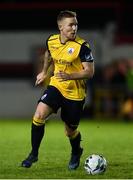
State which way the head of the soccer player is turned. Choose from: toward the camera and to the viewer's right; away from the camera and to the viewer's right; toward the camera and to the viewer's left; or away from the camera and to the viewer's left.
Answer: toward the camera and to the viewer's right

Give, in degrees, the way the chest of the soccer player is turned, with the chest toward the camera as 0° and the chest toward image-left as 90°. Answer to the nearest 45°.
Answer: approximately 45°
